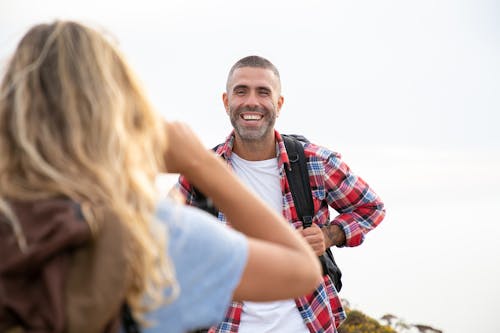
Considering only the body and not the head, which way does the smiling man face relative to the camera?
toward the camera

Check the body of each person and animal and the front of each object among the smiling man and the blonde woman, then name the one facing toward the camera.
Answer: the smiling man

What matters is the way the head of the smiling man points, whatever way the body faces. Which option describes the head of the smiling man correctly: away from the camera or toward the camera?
toward the camera

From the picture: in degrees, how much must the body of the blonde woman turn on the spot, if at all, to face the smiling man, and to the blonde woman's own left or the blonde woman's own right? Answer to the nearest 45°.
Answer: approximately 45° to the blonde woman's own left

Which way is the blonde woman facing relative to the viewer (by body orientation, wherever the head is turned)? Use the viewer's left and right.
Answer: facing away from the viewer and to the right of the viewer

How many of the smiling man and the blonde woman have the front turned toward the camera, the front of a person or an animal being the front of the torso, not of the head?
1

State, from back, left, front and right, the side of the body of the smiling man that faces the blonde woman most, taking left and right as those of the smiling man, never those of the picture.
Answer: front

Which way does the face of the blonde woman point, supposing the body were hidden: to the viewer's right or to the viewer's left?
to the viewer's right
